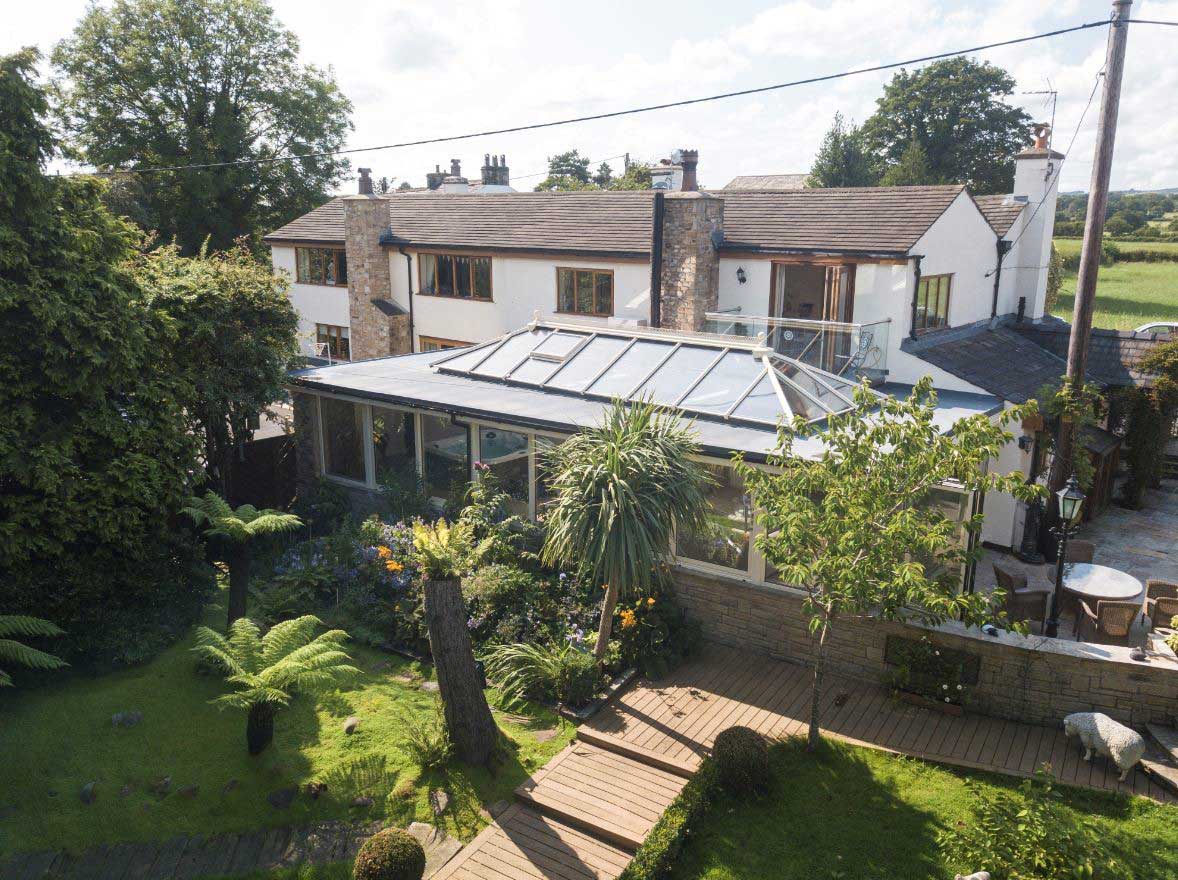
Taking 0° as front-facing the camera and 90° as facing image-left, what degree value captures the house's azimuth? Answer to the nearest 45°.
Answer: approximately 0°

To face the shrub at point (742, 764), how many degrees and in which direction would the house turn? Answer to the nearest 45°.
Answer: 0° — it already faces it

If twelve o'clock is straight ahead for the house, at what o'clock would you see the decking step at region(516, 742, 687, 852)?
The decking step is roughly at 12 o'clock from the house.

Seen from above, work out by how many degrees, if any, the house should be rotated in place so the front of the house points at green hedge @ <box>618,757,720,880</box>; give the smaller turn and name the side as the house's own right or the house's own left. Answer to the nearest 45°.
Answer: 0° — it already faces it

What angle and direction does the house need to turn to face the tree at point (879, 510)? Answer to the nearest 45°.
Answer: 0° — it already faces it

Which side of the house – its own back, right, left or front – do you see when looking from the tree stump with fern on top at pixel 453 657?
front

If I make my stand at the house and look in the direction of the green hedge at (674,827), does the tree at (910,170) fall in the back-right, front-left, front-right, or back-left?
back-left

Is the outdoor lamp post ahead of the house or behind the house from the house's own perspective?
ahead

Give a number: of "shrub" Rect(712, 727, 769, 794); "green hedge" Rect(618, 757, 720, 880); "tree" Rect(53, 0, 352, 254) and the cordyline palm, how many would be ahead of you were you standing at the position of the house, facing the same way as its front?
3

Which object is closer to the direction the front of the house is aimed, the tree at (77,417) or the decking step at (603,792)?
the decking step

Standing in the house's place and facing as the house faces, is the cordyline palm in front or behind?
in front

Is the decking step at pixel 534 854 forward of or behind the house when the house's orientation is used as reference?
forward

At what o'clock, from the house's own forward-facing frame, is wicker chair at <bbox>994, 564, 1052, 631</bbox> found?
The wicker chair is roughly at 11 o'clock from the house.

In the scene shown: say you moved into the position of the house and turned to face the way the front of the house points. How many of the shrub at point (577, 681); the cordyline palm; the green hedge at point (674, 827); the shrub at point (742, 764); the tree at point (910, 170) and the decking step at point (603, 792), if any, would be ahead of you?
5

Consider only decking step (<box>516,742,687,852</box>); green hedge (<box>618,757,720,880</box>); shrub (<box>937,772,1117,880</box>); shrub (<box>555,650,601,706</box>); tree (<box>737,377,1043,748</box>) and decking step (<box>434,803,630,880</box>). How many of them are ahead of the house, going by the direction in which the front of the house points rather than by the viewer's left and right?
6

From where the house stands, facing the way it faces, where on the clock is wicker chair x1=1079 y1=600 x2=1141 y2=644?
The wicker chair is roughly at 11 o'clock from the house.

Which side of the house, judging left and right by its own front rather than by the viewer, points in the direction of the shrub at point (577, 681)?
front
